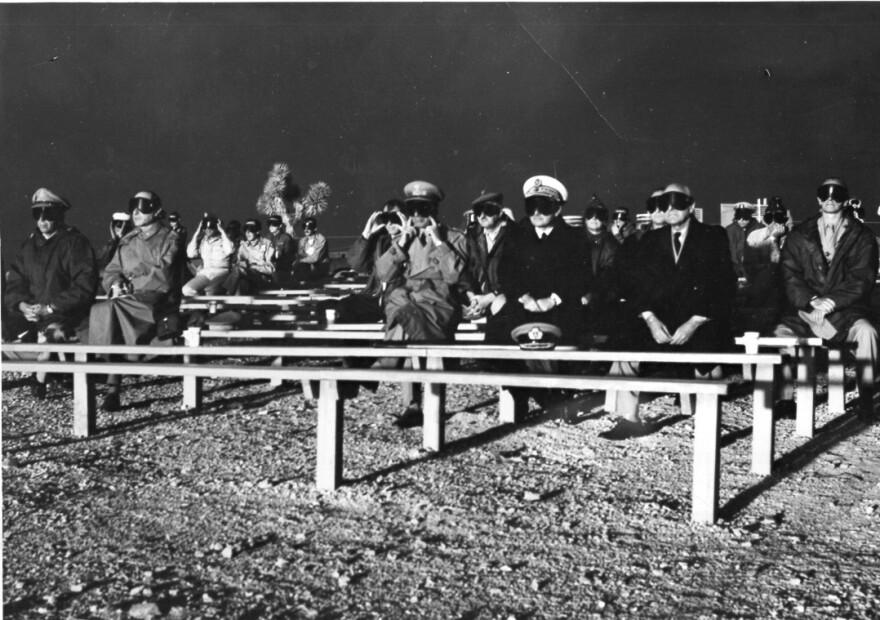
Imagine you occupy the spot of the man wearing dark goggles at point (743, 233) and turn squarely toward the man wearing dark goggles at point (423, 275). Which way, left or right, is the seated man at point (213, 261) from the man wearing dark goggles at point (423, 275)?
right

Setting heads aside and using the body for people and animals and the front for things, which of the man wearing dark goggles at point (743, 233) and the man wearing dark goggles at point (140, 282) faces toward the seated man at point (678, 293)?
the man wearing dark goggles at point (743, 233)

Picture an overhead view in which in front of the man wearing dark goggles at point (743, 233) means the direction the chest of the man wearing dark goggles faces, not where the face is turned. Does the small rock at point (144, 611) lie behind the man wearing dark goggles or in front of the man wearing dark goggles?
in front

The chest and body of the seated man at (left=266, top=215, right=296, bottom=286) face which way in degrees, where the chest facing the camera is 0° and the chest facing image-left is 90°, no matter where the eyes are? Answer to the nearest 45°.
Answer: approximately 45°

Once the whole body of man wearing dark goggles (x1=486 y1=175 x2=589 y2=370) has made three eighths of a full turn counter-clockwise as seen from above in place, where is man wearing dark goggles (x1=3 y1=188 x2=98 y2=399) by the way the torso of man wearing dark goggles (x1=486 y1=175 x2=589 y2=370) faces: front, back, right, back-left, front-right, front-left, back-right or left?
back-left

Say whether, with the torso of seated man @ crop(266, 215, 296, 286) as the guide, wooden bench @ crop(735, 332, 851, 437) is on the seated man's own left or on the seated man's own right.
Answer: on the seated man's own left

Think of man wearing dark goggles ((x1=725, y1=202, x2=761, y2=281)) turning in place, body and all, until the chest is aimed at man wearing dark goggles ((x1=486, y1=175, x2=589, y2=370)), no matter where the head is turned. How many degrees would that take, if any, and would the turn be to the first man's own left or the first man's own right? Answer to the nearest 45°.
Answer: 0° — they already face them

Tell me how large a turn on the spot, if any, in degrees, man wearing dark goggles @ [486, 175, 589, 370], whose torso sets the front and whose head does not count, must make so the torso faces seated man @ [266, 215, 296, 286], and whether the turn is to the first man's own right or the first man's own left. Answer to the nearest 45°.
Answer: approximately 135° to the first man's own right

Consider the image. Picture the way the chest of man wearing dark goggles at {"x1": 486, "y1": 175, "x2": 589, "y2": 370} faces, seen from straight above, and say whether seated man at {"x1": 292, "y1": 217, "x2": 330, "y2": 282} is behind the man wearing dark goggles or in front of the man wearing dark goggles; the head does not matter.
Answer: behind

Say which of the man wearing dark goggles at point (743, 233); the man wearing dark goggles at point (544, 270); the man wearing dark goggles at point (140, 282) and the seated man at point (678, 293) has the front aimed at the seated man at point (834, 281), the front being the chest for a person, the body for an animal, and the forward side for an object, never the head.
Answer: the man wearing dark goggles at point (743, 233)
